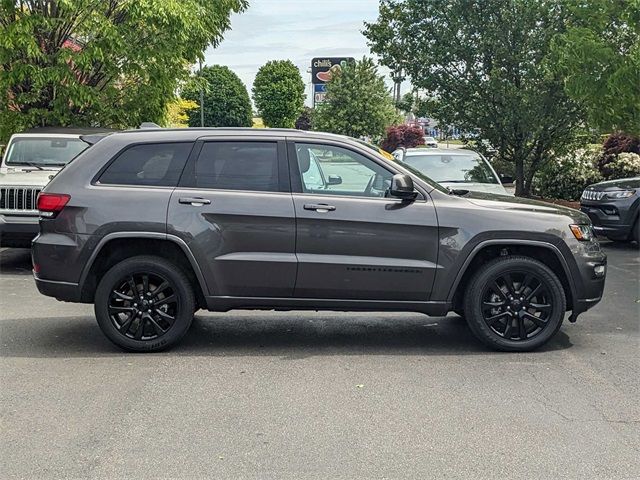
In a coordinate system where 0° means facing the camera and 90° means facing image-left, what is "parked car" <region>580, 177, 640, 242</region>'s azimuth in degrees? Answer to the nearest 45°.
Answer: approximately 45°

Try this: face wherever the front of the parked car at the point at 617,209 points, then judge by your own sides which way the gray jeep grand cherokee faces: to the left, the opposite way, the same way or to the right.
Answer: the opposite way

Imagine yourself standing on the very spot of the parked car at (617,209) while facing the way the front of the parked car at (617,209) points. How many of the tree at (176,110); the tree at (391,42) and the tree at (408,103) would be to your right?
3

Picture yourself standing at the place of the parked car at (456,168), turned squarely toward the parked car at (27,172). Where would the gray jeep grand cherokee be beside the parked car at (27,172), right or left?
left

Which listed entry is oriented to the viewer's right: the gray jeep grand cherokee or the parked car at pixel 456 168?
the gray jeep grand cherokee

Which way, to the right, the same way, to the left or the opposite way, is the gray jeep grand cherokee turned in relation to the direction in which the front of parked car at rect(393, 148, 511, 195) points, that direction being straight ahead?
to the left

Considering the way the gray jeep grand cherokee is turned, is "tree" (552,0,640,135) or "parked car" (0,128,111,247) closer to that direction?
the tree

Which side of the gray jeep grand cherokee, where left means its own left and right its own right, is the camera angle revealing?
right

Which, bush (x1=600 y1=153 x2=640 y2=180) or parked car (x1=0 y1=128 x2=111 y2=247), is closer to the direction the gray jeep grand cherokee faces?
the bush

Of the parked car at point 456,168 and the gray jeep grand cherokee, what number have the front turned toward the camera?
1

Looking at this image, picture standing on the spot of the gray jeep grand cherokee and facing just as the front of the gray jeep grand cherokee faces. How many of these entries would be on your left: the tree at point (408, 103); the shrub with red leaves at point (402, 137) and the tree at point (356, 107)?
3
